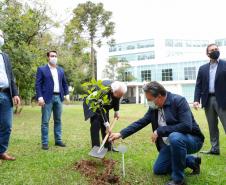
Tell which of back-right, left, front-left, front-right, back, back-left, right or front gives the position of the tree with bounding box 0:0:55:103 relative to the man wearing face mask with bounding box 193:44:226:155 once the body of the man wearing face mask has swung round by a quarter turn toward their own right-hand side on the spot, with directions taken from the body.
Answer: front-right

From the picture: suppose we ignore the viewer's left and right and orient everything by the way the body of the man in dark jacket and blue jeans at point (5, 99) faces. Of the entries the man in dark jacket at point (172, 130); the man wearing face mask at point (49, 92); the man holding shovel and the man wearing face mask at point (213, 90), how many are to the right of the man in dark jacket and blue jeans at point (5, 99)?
0

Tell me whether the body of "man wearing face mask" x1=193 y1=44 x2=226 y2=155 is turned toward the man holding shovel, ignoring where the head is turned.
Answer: no

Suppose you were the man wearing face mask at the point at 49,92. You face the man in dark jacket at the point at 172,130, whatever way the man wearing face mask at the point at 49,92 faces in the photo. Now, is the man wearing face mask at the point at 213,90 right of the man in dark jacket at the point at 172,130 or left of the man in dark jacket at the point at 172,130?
left

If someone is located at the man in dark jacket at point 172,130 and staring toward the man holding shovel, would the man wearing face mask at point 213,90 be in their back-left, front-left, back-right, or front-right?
front-right

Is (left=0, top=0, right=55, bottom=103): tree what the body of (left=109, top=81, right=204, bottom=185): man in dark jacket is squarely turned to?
no

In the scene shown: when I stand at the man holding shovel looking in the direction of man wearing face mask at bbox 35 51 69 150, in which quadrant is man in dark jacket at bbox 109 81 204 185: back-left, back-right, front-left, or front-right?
back-left

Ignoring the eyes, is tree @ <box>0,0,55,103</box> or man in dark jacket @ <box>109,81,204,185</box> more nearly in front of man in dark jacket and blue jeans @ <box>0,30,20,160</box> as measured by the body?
the man in dark jacket

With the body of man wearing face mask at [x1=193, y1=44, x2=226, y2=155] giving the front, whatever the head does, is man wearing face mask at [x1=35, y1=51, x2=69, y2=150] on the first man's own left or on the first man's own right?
on the first man's own right

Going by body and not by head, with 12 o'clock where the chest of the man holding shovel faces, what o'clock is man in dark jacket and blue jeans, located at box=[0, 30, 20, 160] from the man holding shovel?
The man in dark jacket and blue jeans is roughly at 4 o'clock from the man holding shovel.

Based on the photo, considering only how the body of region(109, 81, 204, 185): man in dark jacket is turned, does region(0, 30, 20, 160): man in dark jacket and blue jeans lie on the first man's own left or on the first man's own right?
on the first man's own right

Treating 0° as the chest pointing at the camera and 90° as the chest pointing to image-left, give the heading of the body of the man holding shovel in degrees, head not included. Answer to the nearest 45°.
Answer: approximately 315°

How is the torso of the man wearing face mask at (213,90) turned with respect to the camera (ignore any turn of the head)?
toward the camera
